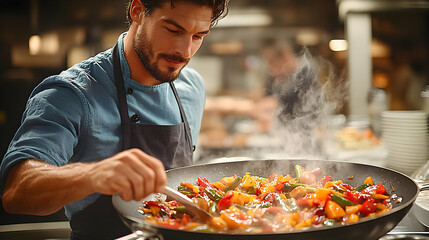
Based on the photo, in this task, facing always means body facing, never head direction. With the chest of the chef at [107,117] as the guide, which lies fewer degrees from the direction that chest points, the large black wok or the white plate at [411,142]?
the large black wok

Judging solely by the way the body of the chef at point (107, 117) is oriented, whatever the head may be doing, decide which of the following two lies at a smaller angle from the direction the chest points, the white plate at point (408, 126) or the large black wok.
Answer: the large black wok

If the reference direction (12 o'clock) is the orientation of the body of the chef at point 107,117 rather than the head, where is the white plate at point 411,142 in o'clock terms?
The white plate is roughly at 10 o'clock from the chef.

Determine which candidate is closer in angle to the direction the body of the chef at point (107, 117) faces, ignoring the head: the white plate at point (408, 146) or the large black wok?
the large black wok

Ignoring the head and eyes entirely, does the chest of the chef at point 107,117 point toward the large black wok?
yes

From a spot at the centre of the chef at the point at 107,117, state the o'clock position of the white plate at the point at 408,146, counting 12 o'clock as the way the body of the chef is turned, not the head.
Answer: The white plate is roughly at 10 o'clock from the chef.

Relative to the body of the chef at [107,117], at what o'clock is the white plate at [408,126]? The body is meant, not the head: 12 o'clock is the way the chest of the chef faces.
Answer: The white plate is roughly at 10 o'clock from the chef.

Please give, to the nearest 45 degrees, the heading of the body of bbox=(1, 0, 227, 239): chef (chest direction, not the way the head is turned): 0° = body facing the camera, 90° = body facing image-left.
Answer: approximately 315°

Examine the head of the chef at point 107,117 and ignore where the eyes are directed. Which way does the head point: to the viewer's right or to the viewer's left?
to the viewer's right
